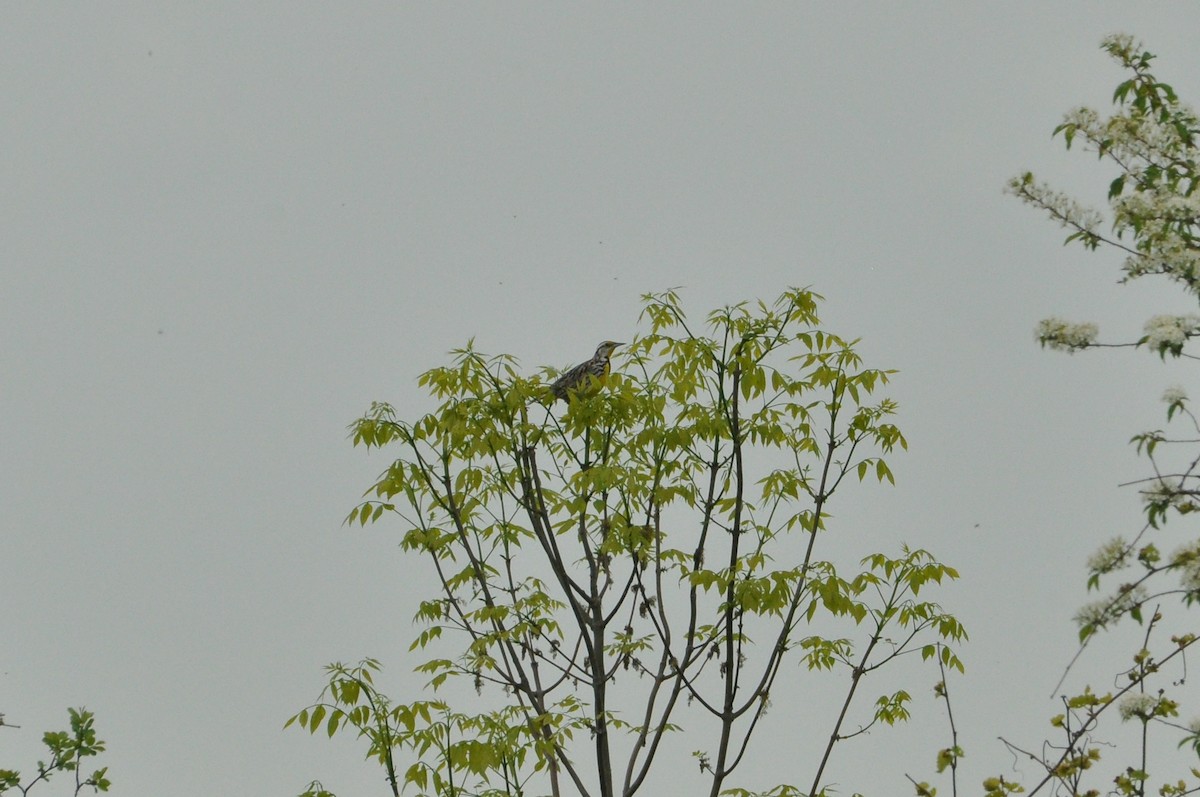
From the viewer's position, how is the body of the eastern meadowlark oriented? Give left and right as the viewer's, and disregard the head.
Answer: facing to the right of the viewer
